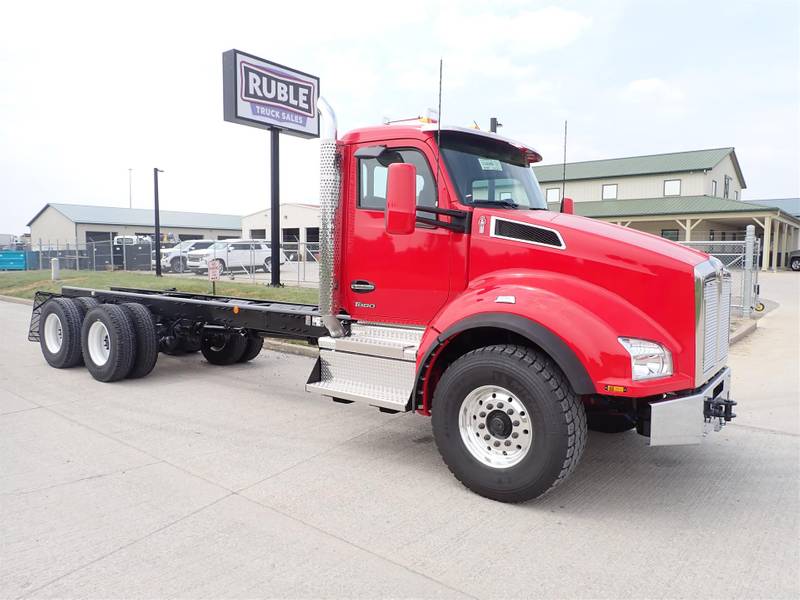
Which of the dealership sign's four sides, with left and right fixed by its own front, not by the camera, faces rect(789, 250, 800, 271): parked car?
left

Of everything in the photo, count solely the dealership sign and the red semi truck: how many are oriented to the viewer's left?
0

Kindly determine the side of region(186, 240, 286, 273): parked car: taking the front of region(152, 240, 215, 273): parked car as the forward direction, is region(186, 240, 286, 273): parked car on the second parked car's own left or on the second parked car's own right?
on the second parked car's own left

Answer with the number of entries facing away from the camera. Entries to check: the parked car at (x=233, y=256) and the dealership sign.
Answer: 0

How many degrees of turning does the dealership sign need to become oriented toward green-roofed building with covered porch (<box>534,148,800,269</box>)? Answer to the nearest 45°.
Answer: approximately 90° to its left

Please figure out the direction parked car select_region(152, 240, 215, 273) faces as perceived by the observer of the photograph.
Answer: facing the viewer and to the left of the viewer

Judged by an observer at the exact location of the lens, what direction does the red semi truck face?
facing the viewer and to the right of the viewer

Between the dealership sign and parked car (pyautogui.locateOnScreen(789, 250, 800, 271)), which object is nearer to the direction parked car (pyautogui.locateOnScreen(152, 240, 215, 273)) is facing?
the dealership sign

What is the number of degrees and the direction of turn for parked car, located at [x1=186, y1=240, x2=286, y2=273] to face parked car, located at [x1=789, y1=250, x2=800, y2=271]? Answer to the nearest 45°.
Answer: approximately 135° to its left

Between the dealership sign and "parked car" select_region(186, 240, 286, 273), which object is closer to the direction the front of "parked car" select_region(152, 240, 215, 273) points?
the dealership sign

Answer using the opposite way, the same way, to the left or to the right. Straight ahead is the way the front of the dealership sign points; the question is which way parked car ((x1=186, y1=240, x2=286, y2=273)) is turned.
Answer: to the right

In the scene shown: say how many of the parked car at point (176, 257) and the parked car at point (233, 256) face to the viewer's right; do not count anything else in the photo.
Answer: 0

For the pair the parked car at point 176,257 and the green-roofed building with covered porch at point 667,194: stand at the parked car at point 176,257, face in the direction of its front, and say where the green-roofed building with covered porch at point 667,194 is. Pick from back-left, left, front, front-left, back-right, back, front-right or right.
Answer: back-left

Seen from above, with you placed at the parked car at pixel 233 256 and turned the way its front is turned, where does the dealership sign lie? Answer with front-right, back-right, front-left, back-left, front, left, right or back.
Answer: front-left
